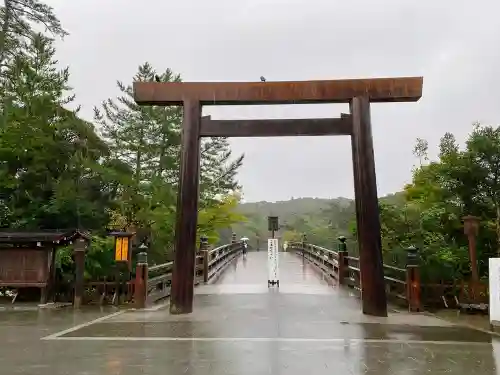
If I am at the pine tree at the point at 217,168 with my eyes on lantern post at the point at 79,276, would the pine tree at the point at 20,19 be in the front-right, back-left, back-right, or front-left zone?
front-right
